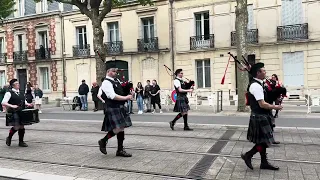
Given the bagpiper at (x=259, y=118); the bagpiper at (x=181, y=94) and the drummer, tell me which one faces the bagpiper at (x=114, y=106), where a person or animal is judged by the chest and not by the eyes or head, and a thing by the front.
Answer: the drummer

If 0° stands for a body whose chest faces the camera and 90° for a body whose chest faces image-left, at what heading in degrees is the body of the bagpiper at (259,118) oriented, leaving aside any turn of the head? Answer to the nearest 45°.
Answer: approximately 270°

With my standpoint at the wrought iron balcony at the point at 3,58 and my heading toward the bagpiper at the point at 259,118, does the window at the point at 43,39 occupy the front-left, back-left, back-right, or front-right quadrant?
front-left

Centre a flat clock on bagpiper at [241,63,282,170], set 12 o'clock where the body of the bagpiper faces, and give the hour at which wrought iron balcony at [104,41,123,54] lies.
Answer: The wrought iron balcony is roughly at 8 o'clock from the bagpiper.

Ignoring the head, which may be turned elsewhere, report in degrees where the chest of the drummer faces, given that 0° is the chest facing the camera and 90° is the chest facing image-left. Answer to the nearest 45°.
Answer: approximately 315°

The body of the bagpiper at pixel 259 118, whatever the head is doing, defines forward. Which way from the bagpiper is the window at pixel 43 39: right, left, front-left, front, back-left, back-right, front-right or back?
back-left

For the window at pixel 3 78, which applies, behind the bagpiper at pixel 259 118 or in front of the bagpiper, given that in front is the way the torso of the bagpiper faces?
behind

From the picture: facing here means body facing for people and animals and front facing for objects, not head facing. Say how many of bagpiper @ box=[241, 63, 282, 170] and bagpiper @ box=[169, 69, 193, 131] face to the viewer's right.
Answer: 2

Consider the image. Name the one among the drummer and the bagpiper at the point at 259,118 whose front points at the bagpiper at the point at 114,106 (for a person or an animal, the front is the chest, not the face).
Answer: the drummer

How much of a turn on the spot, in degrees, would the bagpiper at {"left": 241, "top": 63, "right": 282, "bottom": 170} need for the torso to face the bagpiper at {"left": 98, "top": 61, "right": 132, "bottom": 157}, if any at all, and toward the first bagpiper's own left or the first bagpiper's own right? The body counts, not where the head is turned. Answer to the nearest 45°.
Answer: approximately 180°

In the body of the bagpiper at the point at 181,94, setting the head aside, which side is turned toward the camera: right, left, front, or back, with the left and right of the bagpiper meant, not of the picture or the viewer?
right

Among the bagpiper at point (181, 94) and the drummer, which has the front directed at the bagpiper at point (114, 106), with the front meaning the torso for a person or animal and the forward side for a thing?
the drummer

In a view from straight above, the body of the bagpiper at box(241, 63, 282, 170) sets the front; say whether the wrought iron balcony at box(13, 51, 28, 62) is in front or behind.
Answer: behind

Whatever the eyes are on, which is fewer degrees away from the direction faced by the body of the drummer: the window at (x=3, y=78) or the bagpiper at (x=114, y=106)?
the bagpiper

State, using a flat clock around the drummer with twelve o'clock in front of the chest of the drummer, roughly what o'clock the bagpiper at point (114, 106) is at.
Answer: The bagpiper is roughly at 12 o'clock from the drummer.
